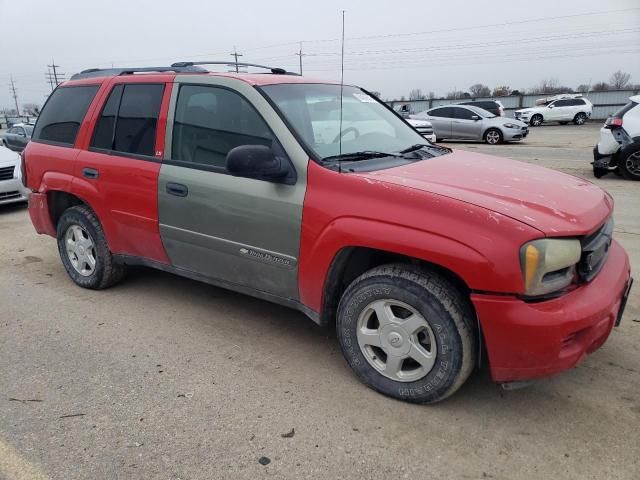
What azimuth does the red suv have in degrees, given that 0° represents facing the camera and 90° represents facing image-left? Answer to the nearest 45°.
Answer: approximately 315°

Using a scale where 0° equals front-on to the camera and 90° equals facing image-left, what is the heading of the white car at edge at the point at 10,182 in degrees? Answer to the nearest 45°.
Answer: approximately 315°

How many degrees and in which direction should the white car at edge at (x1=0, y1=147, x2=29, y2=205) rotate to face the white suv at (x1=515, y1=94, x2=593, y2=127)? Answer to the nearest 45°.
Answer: approximately 45° to its left

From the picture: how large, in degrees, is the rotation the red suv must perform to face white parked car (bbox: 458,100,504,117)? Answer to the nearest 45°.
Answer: approximately 135° to its left

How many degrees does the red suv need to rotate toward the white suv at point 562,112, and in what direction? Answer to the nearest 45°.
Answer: approximately 90° to its left

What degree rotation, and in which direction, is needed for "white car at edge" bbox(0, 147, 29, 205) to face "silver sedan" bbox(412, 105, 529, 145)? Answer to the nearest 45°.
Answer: approximately 45° to its left

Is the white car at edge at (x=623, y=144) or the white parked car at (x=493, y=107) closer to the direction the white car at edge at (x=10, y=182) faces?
the white car at edge

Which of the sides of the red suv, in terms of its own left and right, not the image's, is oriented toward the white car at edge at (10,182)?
back

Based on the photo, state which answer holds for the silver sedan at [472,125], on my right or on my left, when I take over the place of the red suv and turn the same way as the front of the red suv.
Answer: on my left
